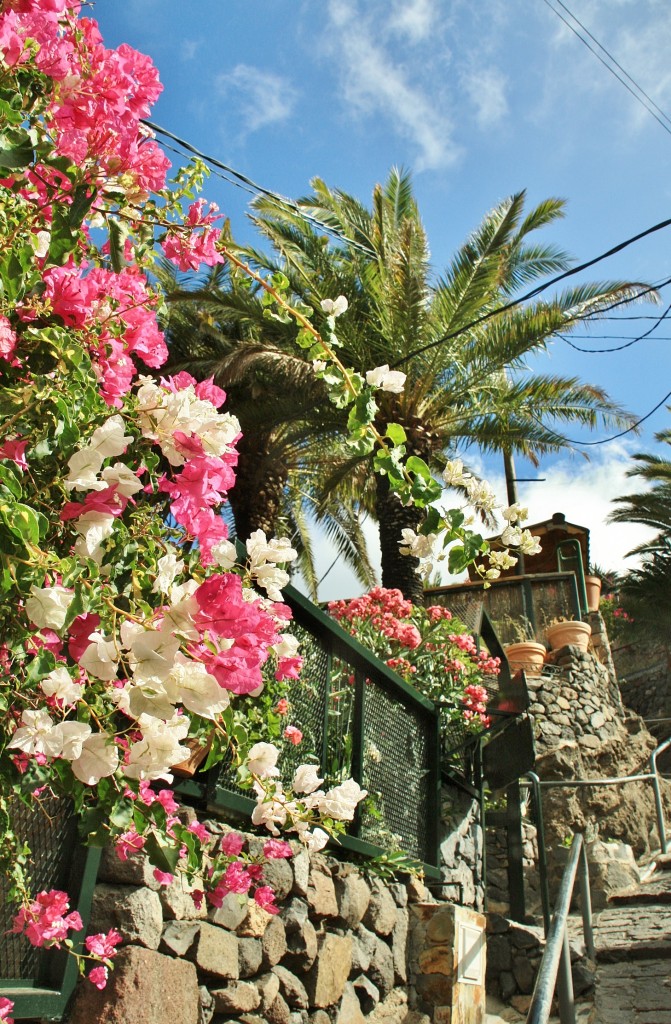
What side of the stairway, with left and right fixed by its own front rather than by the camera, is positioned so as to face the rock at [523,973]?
right

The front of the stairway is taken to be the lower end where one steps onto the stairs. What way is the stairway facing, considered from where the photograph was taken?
facing the viewer

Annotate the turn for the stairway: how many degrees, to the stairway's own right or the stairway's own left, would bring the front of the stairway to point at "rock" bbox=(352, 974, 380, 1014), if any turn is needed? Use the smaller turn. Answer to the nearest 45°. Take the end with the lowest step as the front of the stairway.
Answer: approximately 45° to the stairway's own right

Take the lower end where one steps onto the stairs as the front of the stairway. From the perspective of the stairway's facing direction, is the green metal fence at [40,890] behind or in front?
in front

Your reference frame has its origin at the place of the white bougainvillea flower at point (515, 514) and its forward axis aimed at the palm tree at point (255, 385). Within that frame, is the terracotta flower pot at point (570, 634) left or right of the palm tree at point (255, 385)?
right

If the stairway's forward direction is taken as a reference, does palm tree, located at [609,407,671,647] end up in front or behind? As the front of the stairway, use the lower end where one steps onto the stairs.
behind

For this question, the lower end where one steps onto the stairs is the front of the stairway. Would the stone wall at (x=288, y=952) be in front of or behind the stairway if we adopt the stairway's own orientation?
in front

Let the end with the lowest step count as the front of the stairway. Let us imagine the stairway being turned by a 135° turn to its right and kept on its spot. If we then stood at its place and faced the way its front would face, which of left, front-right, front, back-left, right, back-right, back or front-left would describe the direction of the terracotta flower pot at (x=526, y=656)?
front-right

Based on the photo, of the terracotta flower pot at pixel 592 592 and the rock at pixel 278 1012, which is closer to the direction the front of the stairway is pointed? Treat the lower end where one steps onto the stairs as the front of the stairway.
the rock
